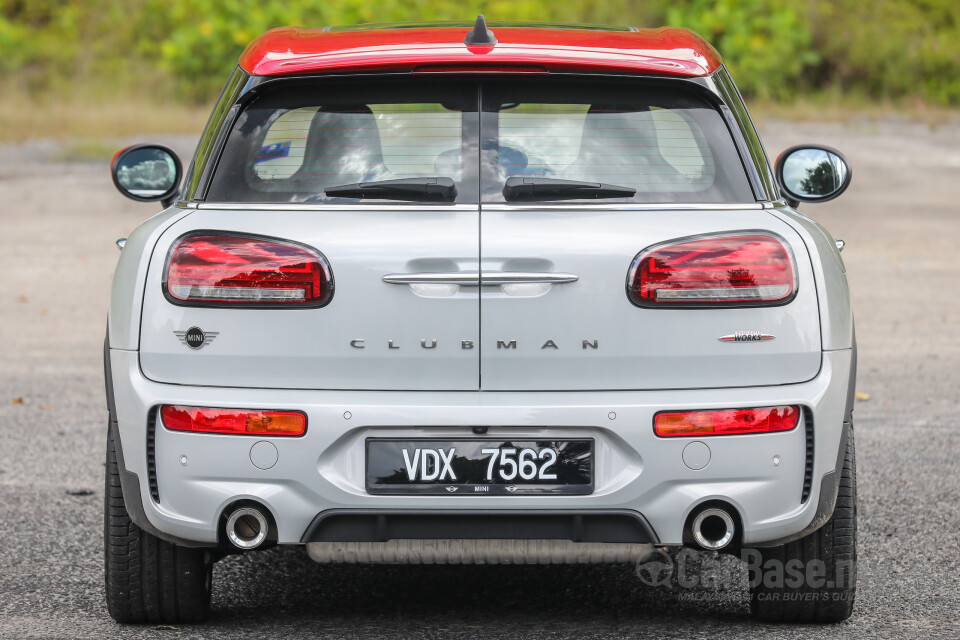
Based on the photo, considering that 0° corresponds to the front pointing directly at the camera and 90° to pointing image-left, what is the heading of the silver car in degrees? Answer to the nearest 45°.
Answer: approximately 180°
